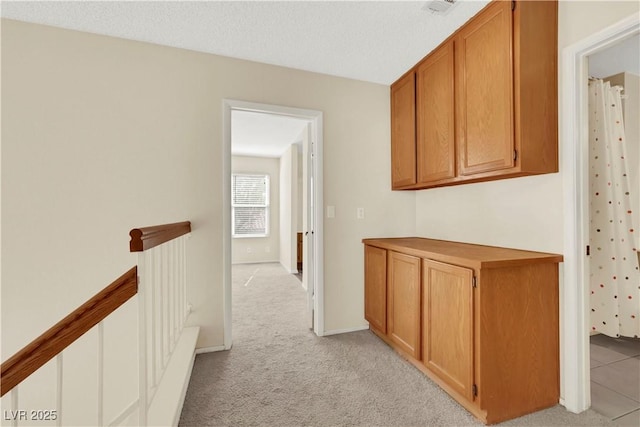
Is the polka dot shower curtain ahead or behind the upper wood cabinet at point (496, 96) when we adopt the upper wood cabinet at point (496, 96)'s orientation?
behind

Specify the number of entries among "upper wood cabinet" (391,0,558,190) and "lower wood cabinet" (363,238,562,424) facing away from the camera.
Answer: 0

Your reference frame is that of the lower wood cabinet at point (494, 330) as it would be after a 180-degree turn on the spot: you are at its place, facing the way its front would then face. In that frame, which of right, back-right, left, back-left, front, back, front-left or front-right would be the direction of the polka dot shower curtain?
front

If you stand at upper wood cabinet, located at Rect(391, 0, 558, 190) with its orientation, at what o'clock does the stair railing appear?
The stair railing is roughly at 12 o'clock from the upper wood cabinet.

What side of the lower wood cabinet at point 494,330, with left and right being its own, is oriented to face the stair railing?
front

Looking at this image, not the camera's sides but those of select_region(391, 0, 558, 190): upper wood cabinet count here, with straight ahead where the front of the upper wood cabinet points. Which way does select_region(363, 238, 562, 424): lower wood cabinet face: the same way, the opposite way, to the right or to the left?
the same way

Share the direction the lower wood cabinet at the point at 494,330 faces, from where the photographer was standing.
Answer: facing the viewer and to the left of the viewer
